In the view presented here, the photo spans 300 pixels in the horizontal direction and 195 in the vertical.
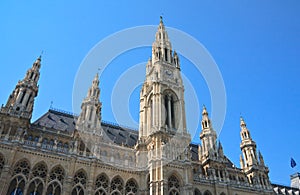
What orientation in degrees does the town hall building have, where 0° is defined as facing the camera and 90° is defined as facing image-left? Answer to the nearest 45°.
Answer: approximately 315°
